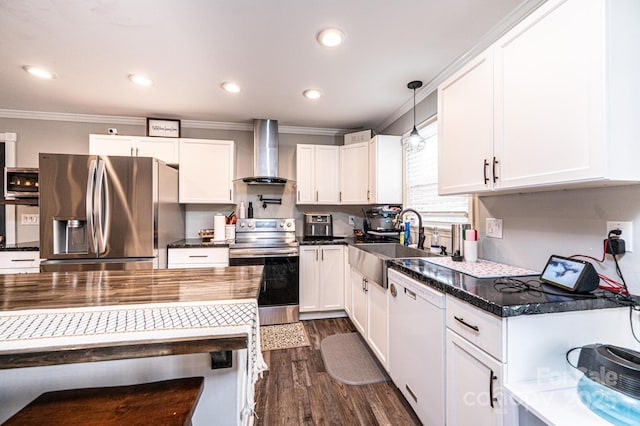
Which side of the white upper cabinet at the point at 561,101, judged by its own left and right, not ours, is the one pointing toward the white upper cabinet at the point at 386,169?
right

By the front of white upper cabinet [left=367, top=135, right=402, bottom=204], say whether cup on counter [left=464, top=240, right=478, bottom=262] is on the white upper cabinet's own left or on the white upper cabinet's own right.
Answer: on the white upper cabinet's own left

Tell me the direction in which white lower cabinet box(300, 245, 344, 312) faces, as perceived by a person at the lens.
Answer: facing the viewer

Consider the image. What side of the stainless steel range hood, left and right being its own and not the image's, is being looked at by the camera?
front

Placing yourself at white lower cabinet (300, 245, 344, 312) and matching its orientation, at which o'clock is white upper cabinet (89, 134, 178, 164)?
The white upper cabinet is roughly at 3 o'clock from the white lower cabinet.

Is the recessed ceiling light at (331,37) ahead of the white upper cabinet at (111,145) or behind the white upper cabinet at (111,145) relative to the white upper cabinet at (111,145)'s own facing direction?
ahead

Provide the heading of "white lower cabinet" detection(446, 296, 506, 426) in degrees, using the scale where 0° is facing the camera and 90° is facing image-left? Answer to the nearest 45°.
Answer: approximately 45°

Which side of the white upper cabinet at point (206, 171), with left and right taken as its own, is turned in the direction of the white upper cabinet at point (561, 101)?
front

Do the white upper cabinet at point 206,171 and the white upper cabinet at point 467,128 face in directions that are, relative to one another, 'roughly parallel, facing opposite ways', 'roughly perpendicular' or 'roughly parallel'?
roughly perpendicular

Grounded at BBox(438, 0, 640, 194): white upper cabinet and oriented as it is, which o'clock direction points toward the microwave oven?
The microwave oven is roughly at 1 o'clock from the white upper cabinet.

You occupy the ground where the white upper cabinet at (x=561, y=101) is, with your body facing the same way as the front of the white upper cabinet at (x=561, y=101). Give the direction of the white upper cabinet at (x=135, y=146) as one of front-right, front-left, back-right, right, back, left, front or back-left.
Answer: front-right

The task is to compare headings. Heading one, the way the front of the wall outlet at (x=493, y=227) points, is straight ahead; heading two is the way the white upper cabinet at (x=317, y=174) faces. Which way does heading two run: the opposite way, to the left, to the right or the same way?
to the left

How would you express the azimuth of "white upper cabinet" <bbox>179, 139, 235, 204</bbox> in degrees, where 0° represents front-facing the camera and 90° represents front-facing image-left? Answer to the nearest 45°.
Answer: approximately 0°

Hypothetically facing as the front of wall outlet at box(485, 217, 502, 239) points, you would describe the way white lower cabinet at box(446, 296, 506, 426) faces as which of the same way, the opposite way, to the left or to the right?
the same way

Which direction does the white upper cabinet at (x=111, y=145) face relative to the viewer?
toward the camera
